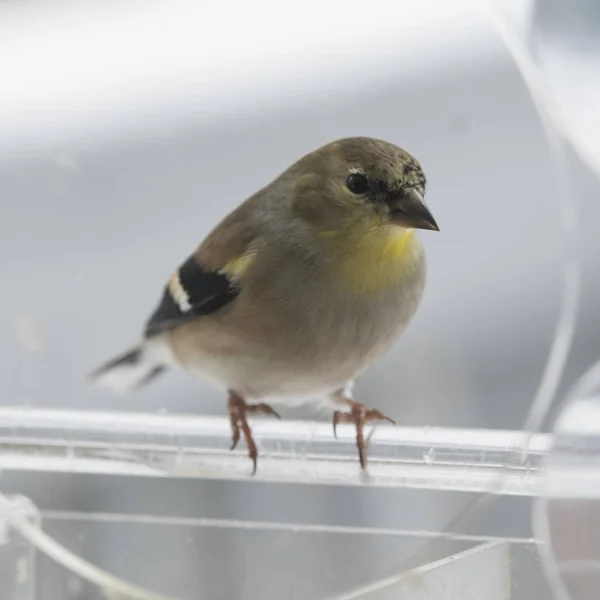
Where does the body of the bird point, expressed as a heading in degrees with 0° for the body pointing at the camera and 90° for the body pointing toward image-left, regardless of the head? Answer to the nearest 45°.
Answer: approximately 315°
